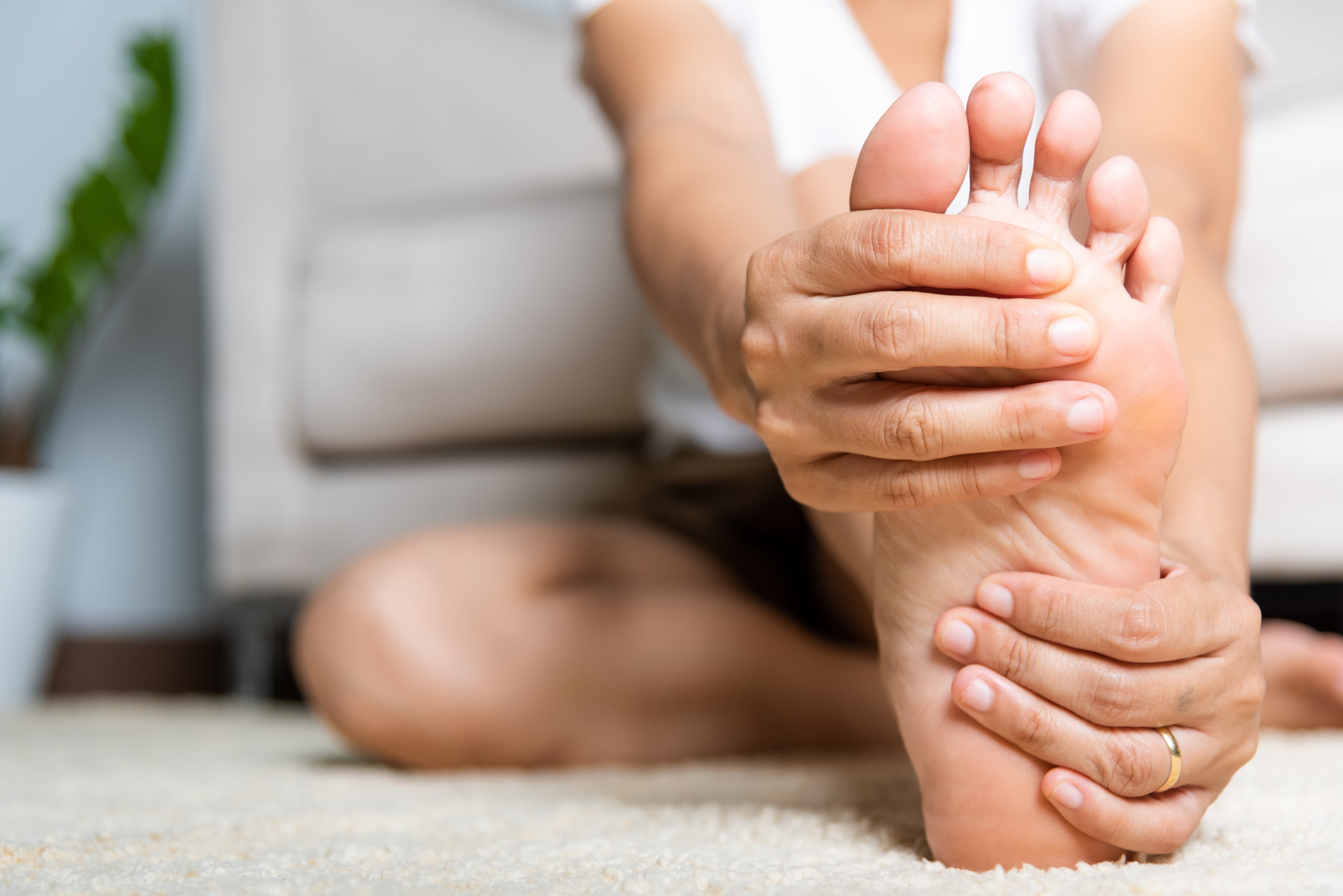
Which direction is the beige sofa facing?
toward the camera
